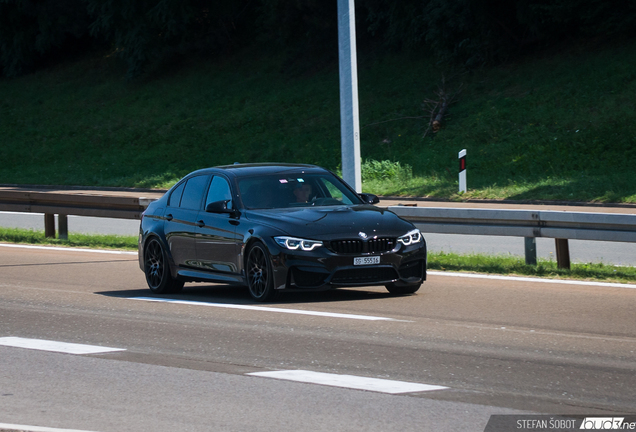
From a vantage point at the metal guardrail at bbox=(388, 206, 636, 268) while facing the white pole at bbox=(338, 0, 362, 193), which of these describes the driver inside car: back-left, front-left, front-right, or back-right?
front-left

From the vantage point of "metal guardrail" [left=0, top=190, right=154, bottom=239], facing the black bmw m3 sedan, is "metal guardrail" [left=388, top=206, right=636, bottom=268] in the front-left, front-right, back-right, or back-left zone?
front-left

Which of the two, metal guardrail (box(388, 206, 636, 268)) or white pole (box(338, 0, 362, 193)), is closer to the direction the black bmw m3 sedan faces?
the metal guardrail

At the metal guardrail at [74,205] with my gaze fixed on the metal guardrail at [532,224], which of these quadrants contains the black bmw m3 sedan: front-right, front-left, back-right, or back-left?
front-right

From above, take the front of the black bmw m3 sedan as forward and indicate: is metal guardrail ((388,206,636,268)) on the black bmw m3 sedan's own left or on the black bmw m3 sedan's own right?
on the black bmw m3 sedan's own left

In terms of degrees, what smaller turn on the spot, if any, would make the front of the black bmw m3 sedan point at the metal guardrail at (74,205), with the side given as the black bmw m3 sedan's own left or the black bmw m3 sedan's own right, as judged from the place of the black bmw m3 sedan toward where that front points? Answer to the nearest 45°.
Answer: approximately 180°

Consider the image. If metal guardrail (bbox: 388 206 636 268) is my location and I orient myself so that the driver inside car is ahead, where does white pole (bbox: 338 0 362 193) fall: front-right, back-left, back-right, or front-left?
back-right

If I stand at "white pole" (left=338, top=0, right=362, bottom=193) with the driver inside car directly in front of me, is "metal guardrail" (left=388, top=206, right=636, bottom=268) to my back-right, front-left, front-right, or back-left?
front-left

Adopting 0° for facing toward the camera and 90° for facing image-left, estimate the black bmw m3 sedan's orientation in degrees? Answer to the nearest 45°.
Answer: approximately 315°

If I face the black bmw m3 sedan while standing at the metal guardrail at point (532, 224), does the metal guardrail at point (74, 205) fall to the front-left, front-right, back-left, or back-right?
front-right

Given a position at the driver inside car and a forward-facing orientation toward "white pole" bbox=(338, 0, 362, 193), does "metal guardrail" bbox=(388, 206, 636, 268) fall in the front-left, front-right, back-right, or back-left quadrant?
front-right

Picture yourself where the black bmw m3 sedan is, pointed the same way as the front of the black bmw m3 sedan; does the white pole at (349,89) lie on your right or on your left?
on your left
